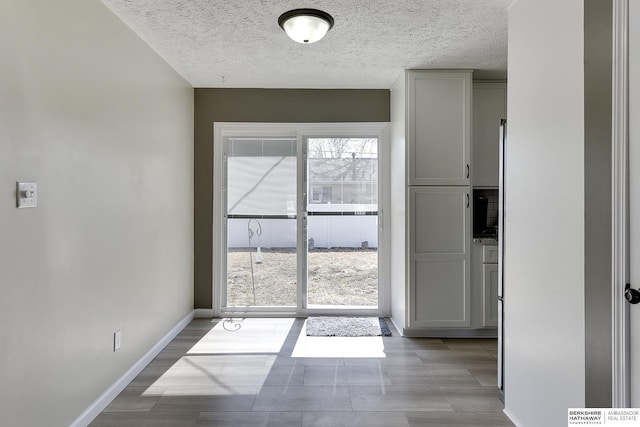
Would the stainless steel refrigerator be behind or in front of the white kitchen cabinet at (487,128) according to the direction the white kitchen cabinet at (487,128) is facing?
in front

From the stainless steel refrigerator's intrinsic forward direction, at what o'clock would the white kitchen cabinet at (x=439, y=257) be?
The white kitchen cabinet is roughly at 2 o'clock from the stainless steel refrigerator.

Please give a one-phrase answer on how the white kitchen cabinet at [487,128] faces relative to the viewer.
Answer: facing the viewer

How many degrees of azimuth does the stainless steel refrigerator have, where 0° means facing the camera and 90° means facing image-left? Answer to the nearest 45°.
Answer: approximately 90°

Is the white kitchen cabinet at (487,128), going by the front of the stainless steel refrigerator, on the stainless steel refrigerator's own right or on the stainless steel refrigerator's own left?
on the stainless steel refrigerator's own right
